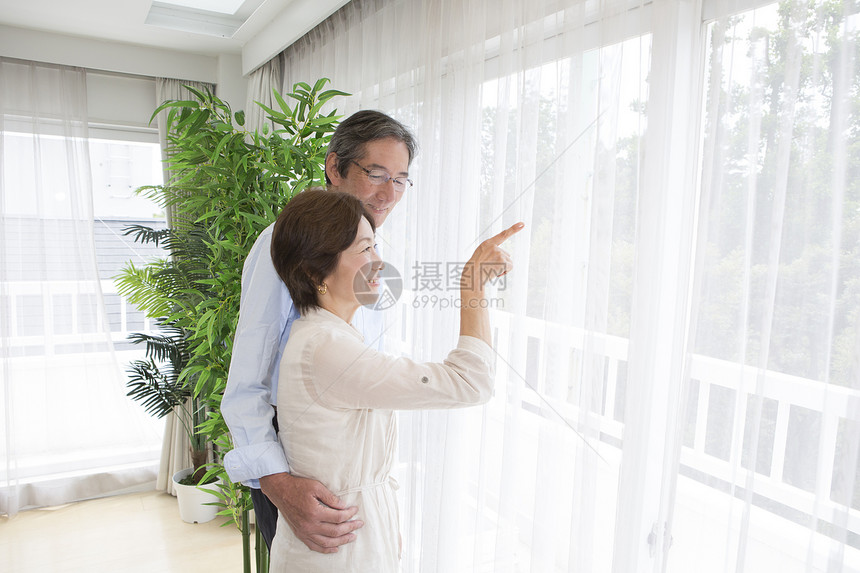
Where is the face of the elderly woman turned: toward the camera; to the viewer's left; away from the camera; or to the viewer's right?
to the viewer's right

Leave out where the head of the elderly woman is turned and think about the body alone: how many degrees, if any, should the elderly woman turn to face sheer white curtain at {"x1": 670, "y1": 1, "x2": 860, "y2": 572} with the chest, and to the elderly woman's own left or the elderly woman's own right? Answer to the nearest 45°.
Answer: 0° — they already face it

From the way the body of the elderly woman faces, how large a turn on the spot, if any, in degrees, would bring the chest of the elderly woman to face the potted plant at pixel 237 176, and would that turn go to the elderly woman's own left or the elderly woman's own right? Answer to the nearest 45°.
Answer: approximately 135° to the elderly woman's own left

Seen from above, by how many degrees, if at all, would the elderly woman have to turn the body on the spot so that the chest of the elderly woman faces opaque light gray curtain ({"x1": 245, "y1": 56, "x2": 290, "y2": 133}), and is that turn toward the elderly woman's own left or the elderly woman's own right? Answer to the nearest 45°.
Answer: approximately 90° to the elderly woman's own left

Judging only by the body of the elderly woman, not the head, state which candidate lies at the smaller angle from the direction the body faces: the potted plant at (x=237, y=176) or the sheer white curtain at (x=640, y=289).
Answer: the sheer white curtain

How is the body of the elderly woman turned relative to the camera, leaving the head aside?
to the viewer's right

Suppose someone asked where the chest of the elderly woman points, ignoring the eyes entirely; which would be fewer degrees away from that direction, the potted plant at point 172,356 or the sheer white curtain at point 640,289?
the sheer white curtain

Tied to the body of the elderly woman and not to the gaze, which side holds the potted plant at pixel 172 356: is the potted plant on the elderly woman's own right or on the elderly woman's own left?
on the elderly woman's own left
